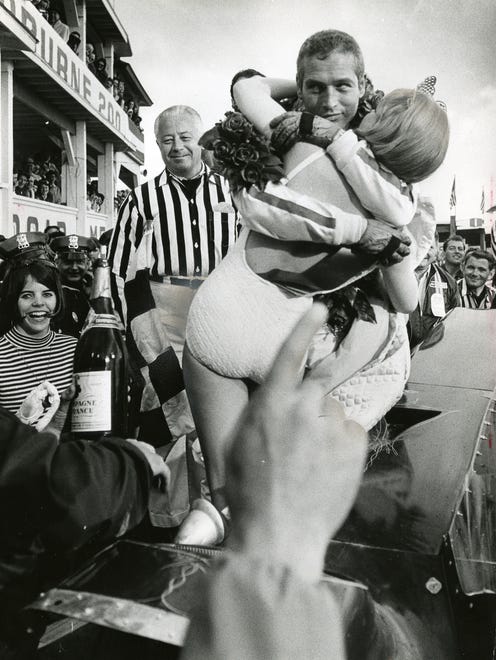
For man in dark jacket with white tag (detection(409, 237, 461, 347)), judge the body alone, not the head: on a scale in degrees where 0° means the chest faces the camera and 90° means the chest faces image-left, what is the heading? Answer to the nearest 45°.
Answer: approximately 45°

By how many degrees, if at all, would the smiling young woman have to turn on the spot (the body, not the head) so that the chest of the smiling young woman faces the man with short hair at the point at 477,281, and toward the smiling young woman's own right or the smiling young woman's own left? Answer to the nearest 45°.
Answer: approximately 90° to the smiling young woman's own left

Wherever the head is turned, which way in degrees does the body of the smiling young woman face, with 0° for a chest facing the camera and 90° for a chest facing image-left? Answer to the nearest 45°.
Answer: approximately 0°

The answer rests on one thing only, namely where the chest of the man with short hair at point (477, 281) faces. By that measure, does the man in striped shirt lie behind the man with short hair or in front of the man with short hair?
in front
